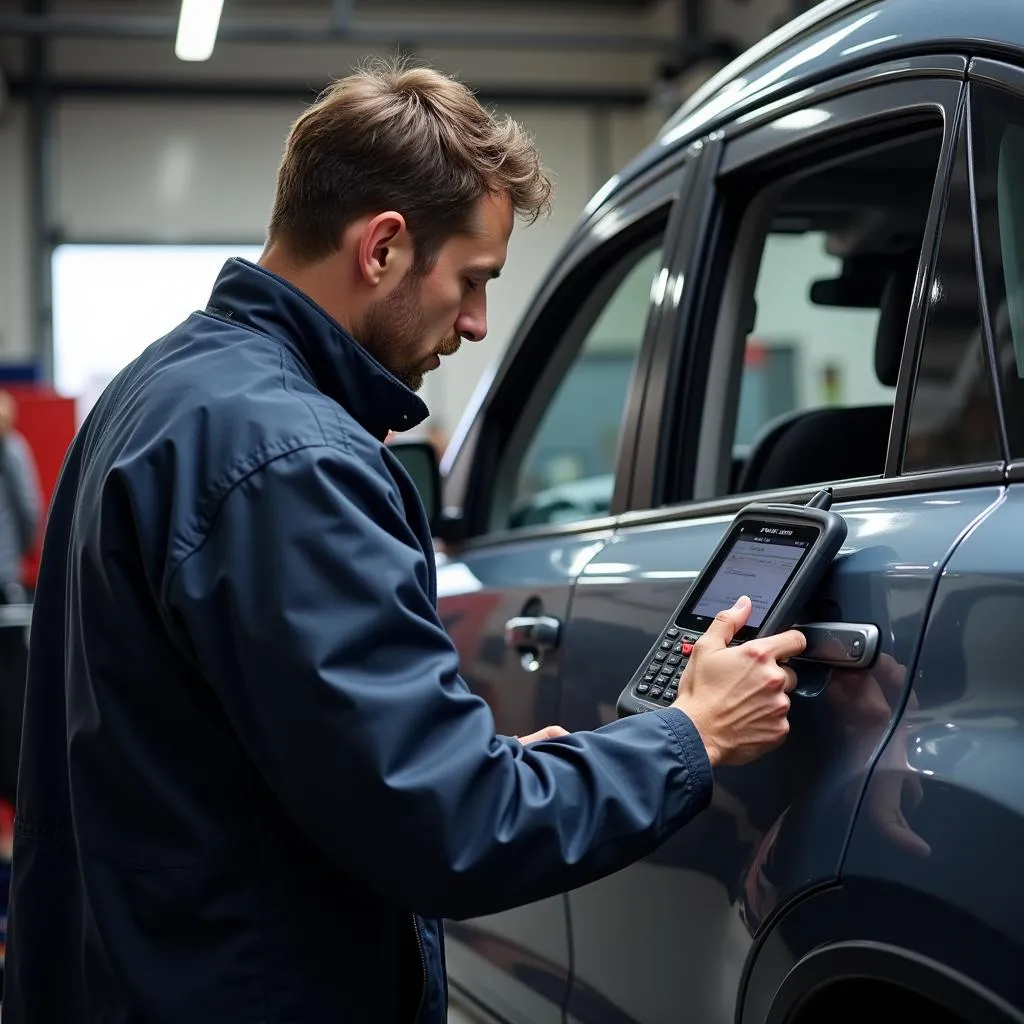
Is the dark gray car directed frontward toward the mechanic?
no

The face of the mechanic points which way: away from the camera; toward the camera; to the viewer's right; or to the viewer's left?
to the viewer's right

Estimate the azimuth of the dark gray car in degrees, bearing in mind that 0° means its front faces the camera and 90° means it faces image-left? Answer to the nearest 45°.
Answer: approximately 135°

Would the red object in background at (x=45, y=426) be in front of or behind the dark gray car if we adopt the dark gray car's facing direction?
in front

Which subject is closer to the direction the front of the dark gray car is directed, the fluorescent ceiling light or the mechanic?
the fluorescent ceiling light

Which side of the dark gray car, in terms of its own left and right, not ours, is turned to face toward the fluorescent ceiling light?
front
